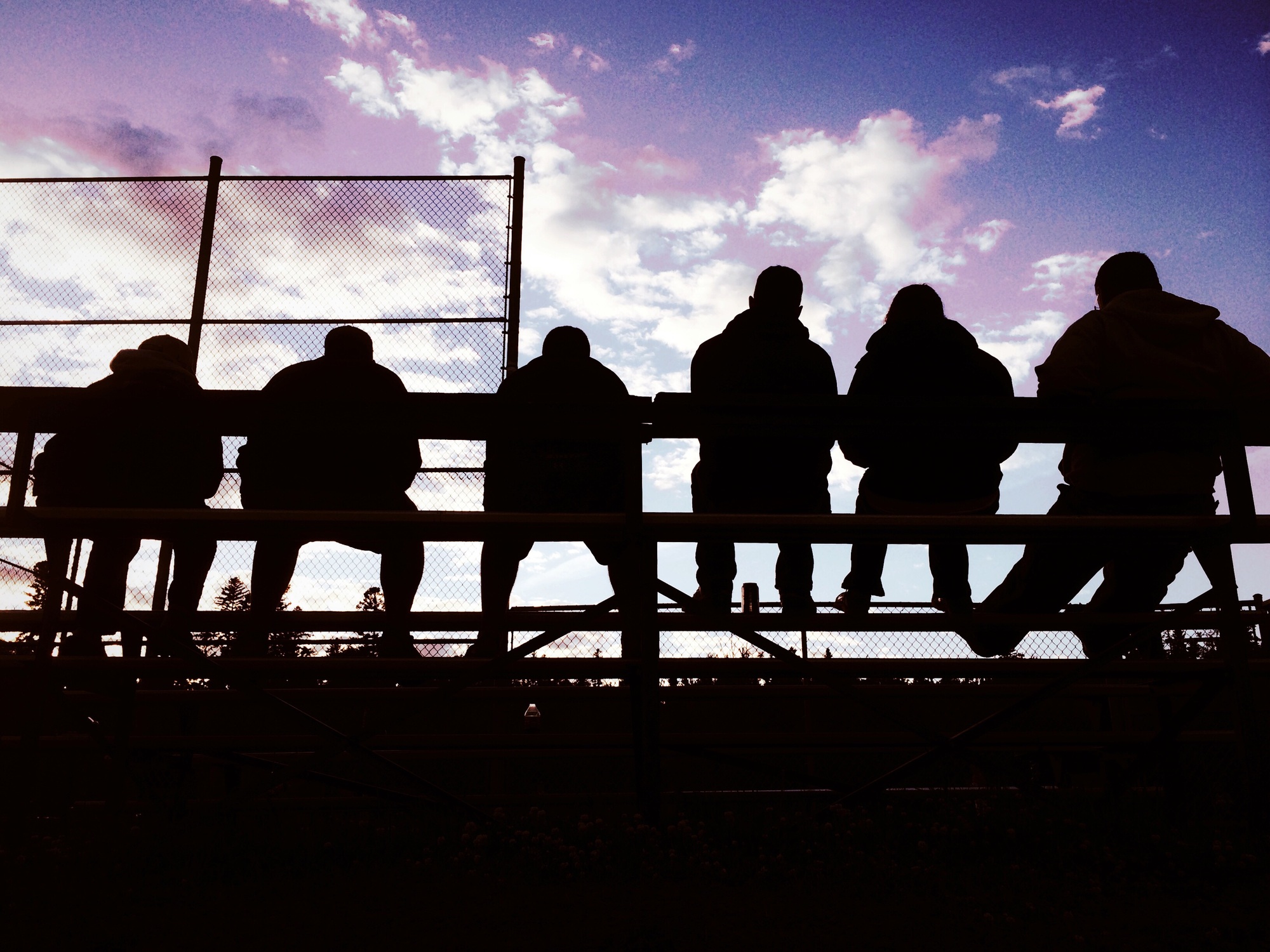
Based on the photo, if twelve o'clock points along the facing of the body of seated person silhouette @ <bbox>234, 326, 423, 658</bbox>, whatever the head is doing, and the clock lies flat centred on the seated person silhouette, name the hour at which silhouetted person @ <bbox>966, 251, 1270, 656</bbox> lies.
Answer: The silhouetted person is roughly at 4 o'clock from the seated person silhouette.

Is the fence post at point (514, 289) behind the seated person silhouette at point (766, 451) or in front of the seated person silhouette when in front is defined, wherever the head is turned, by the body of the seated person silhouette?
in front

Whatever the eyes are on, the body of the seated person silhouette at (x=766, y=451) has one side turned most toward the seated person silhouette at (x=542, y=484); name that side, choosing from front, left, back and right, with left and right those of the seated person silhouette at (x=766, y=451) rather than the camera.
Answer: left

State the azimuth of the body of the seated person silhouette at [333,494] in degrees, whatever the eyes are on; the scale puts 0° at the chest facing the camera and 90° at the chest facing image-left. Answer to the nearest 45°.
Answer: approximately 180°

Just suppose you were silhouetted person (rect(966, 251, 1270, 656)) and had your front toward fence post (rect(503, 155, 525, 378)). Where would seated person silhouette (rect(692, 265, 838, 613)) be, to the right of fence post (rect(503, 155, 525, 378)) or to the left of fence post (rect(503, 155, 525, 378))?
left

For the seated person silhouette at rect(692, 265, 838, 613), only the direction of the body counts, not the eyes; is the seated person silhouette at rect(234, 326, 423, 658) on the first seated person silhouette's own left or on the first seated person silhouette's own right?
on the first seated person silhouette's own left

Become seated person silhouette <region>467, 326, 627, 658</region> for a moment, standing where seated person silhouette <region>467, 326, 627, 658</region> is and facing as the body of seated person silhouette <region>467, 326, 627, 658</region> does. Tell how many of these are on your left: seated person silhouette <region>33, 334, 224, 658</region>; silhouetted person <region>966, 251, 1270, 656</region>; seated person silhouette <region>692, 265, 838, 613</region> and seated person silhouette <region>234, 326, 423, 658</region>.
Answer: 2

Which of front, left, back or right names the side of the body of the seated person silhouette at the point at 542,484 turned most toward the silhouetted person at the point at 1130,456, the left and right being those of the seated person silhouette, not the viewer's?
right

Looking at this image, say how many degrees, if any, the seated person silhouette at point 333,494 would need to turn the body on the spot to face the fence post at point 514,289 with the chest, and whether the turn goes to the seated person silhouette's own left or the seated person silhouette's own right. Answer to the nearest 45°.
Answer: approximately 45° to the seated person silhouette's own right

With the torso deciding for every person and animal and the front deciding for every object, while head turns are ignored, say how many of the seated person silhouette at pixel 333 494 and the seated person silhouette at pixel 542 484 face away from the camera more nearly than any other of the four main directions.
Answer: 2

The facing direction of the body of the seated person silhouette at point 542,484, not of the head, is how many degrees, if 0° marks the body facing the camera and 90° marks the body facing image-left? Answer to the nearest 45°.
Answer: approximately 180°

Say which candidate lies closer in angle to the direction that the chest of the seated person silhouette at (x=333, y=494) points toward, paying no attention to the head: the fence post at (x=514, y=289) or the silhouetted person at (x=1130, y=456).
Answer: the fence post

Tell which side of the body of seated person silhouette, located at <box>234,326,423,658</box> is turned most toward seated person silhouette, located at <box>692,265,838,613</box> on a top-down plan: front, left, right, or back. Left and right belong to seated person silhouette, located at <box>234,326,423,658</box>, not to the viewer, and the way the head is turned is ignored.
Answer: right

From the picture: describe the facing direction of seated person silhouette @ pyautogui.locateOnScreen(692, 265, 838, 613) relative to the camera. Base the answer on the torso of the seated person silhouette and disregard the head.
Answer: away from the camera
